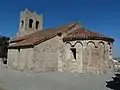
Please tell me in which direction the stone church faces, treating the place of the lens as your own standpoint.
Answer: facing away from the viewer and to the left of the viewer
